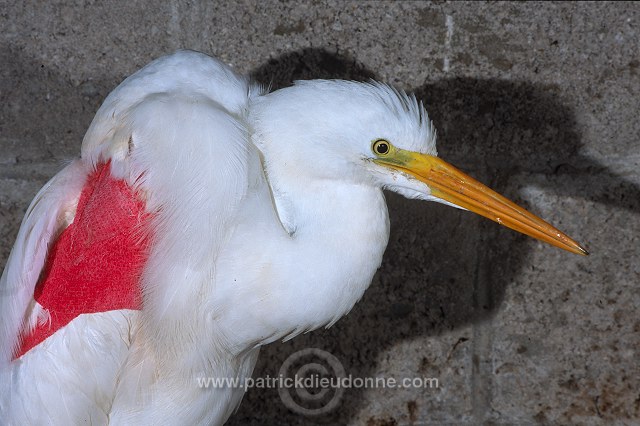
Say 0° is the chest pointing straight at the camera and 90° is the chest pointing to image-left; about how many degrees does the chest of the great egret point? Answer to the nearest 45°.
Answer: approximately 270°
